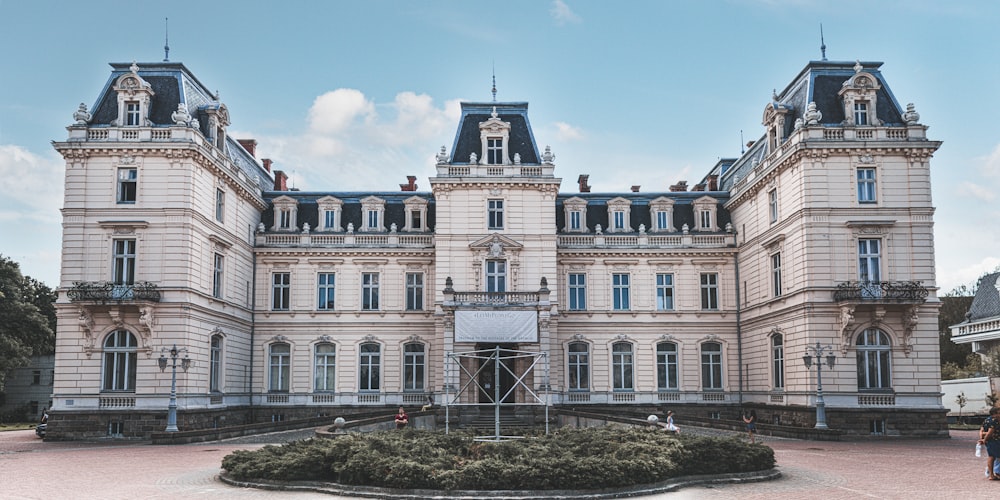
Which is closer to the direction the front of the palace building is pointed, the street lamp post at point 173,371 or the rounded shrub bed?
the rounded shrub bed

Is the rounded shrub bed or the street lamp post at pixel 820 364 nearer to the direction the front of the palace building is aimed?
the rounded shrub bed

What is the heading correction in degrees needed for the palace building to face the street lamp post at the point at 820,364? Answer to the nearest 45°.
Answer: approximately 45° to its left

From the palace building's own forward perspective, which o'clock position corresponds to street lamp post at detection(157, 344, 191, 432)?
The street lamp post is roughly at 2 o'clock from the palace building.

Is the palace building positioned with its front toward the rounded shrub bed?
yes

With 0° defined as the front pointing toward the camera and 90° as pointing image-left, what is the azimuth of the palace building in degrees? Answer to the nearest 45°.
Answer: approximately 0°
